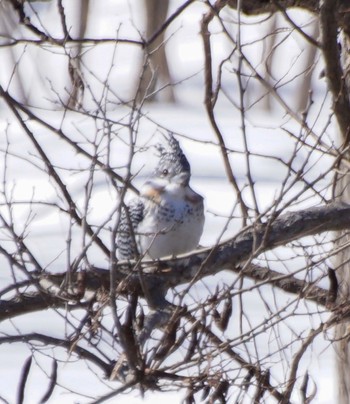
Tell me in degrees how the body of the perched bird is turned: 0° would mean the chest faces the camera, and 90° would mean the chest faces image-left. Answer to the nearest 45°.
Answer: approximately 315°
